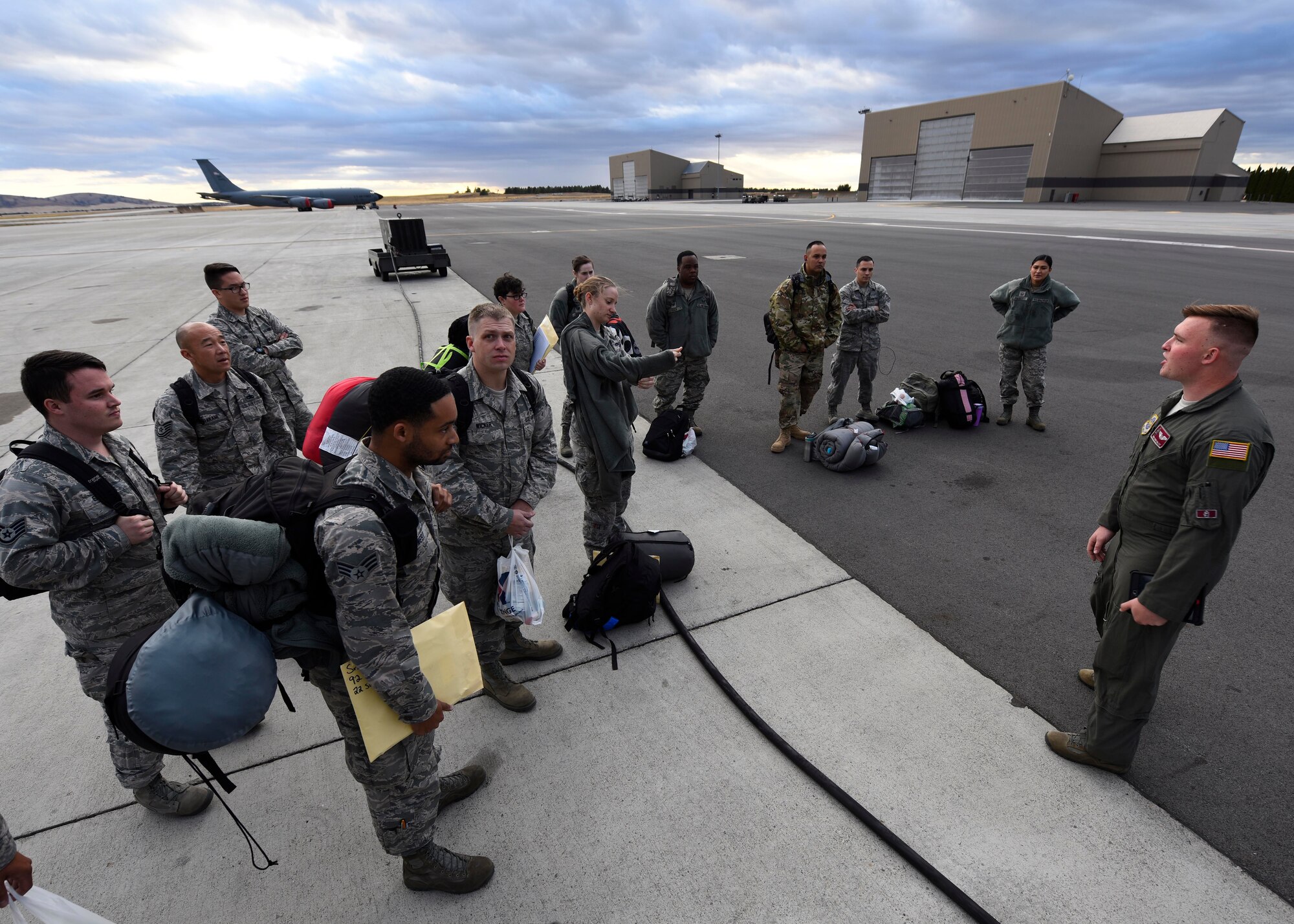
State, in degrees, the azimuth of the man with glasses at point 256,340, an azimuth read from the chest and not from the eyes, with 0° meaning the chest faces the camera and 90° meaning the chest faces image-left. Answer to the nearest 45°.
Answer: approximately 315°

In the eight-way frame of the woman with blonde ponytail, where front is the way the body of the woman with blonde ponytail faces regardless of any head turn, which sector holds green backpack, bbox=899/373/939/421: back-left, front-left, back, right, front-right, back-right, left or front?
front-left

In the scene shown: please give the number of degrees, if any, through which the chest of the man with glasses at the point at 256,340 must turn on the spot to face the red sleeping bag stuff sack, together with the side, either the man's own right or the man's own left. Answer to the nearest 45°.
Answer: approximately 45° to the man's own right

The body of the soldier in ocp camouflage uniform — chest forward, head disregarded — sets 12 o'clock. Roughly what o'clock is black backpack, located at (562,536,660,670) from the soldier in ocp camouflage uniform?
The black backpack is roughly at 2 o'clock from the soldier in ocp camouflage uniform.

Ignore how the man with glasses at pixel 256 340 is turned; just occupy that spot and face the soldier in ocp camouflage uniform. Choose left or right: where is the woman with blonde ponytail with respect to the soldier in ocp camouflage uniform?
right

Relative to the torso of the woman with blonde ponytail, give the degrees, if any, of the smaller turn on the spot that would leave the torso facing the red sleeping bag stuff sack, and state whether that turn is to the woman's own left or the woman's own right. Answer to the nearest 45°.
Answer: approximately 135° to the woman's own right

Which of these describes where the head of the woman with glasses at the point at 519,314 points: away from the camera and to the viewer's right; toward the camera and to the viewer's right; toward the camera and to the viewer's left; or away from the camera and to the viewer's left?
toward the camera and to the viewer's right

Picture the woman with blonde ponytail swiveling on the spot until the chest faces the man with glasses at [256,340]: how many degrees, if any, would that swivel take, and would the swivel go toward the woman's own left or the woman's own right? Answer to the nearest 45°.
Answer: approximately 180°

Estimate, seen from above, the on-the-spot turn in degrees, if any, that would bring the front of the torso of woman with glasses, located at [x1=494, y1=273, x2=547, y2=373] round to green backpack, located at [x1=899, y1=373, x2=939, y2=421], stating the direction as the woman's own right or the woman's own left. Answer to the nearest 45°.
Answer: approximately 45° to the woman's own left

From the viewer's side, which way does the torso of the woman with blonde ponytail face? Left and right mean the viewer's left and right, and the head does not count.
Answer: facing to the right of the viewer

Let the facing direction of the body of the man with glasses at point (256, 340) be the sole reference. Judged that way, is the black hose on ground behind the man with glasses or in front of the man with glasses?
in front

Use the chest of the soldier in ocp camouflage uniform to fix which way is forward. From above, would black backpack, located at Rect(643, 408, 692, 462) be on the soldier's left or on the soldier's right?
on the soldier's right

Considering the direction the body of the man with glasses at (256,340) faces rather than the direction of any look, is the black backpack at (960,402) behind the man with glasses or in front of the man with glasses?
in front

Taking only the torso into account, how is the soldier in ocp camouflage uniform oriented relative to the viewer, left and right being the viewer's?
facing the viewer and to the right of the viewer

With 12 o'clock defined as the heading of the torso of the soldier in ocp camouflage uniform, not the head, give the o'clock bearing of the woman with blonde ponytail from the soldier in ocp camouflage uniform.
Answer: The woman with blonde ponytail is roughly at 2 o'clock from the soldier in ocp camouflage uniform.

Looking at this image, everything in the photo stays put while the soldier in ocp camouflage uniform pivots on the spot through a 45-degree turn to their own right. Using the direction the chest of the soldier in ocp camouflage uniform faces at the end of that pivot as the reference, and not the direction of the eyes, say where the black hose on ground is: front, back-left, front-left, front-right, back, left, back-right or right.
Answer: front
